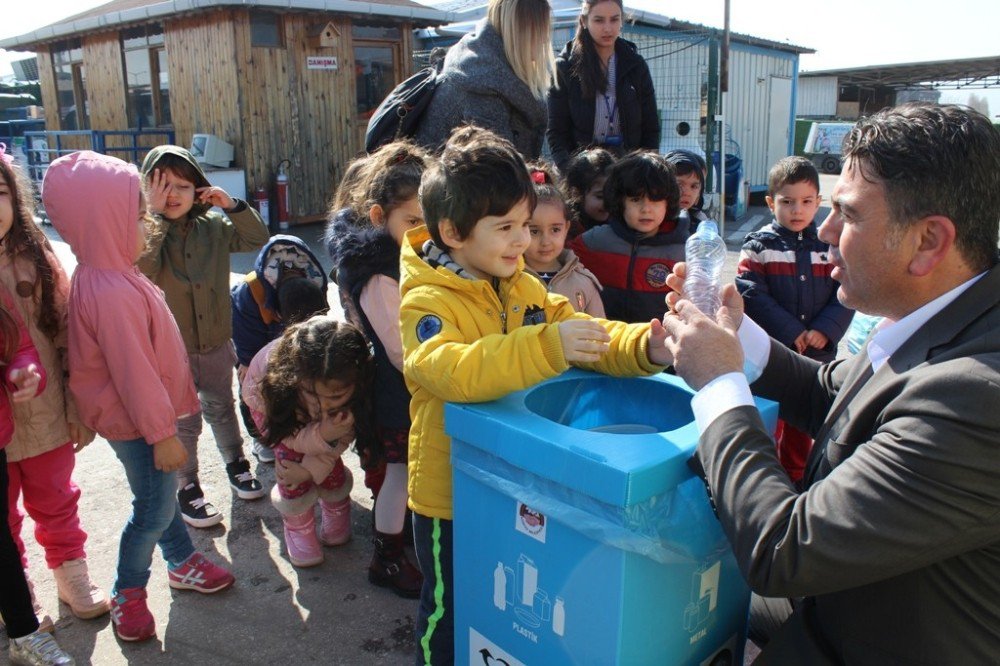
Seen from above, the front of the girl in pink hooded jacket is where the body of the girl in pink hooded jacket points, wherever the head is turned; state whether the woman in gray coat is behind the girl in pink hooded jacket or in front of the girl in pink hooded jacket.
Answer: in front

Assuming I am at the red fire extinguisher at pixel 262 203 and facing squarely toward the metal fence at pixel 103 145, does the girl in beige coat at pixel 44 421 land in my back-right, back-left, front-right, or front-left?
back-left

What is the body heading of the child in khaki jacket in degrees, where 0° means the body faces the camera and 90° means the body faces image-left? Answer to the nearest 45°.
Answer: approximately 0°

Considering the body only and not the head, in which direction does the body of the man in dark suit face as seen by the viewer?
to the viewer's left

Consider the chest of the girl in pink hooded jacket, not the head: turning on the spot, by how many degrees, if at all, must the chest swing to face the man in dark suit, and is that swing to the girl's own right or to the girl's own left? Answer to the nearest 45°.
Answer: approximately 45° to the girl's own right

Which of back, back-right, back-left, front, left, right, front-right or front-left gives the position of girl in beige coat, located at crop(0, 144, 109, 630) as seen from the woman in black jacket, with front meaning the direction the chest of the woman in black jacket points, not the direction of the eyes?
front-right

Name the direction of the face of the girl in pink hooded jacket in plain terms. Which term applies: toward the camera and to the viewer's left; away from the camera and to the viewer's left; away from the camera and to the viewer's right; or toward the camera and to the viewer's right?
away from the camera and to the viewer's right

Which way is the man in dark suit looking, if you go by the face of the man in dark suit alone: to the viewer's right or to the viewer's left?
to the viewer's left

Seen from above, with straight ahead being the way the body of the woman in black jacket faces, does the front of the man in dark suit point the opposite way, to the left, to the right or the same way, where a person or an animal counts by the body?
to the right

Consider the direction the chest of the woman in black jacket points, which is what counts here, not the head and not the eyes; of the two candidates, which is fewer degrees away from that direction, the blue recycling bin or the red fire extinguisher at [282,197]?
the blue recycling bin

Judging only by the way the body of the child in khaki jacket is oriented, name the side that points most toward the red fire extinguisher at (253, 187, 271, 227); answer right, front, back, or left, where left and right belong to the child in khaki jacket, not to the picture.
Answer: back

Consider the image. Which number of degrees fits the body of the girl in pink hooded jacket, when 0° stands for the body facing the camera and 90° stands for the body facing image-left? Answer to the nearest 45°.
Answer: approximately 270°

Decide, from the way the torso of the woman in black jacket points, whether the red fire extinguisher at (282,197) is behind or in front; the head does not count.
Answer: behind
